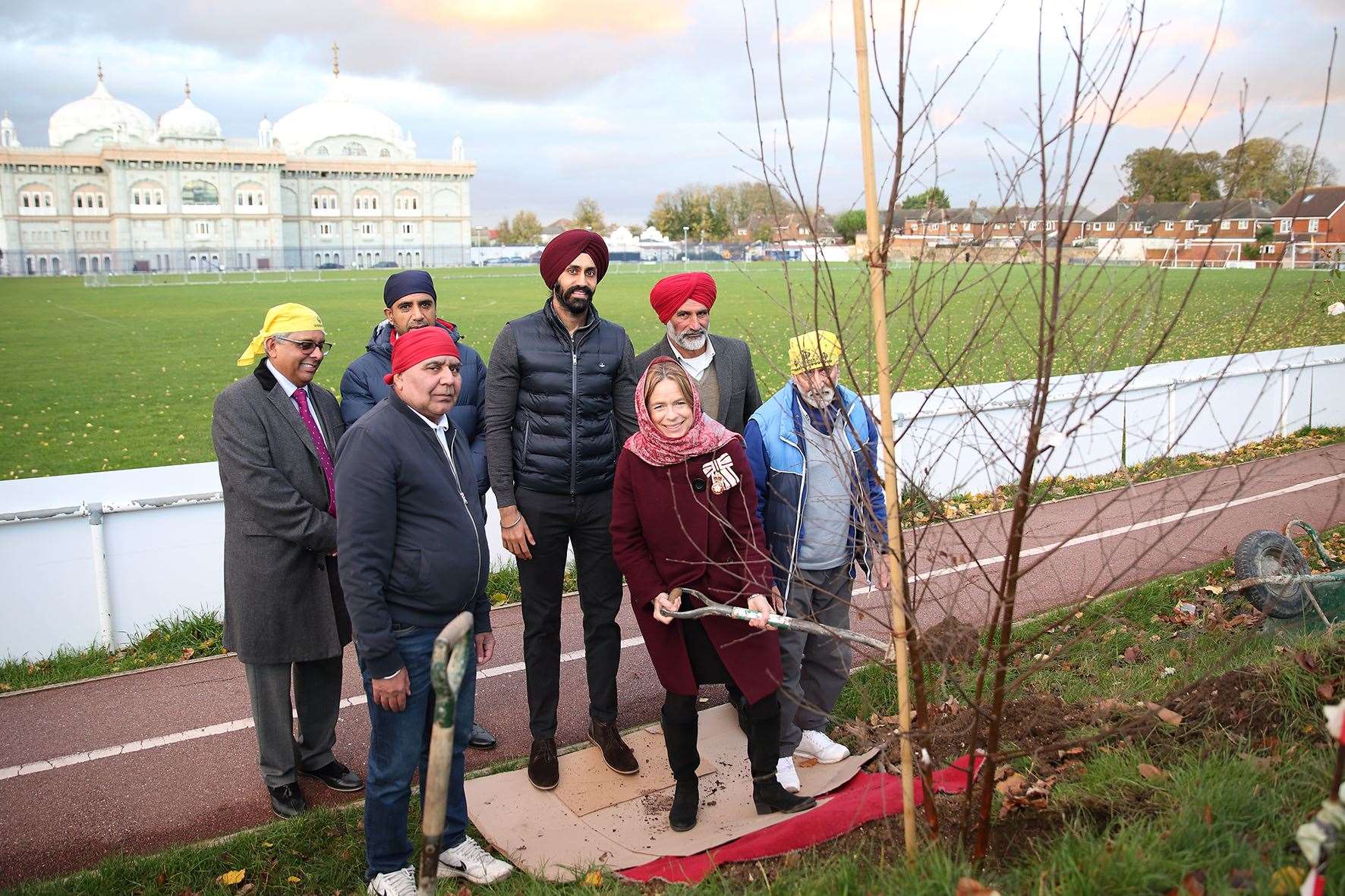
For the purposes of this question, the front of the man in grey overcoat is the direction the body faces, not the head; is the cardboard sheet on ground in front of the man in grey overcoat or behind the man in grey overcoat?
in front

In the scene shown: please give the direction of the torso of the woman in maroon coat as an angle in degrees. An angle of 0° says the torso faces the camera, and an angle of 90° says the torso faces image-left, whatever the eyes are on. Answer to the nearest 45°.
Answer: approximately 0°

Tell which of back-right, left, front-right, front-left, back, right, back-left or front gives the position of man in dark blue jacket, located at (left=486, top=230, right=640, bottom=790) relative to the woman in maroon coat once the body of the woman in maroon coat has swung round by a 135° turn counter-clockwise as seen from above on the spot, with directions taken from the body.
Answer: left

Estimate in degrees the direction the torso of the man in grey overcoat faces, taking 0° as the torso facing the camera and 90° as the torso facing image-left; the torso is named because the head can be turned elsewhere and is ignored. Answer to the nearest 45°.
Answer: approximately 315°

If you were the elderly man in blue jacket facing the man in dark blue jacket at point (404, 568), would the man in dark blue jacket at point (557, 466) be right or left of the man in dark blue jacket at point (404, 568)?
right

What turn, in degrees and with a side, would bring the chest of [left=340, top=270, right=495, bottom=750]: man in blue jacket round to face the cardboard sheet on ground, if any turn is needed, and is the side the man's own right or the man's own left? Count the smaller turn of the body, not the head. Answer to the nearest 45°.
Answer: approximately 45° to the man's own left

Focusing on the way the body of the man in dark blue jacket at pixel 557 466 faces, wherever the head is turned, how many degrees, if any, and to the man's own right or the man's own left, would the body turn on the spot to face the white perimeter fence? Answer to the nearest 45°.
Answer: approximately 135° to the man's own right

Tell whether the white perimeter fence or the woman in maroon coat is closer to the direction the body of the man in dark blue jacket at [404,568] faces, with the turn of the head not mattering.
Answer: the woman in maroon coat
